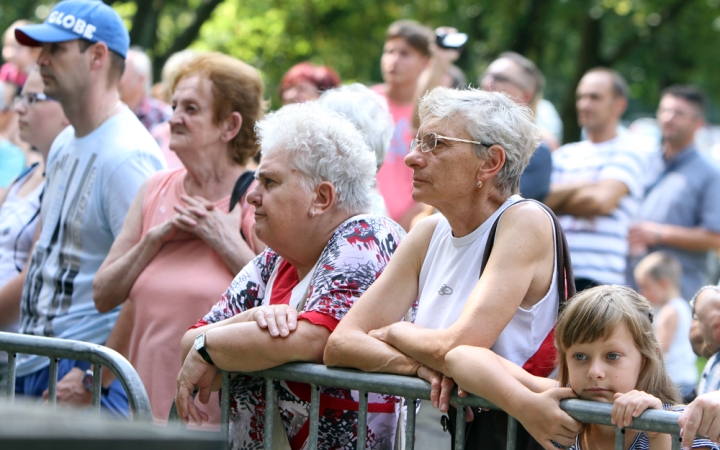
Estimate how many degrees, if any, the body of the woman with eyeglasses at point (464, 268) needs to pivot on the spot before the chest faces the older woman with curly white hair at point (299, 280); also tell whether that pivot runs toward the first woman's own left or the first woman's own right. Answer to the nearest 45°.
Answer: approximately 90° to the first woman's own right

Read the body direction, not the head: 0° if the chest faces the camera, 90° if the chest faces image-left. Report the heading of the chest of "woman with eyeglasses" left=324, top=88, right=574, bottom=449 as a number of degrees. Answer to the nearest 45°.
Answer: approximately 45°

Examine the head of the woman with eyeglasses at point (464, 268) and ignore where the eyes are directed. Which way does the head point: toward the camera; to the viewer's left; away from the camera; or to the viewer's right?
to the viewer's left

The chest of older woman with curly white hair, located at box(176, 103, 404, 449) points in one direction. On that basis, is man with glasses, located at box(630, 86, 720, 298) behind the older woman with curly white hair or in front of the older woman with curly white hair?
behind

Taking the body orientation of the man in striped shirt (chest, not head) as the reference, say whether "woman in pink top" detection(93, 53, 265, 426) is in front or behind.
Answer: in front

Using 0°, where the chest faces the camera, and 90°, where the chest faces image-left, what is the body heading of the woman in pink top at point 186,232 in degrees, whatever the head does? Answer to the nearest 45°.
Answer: approximately 45°

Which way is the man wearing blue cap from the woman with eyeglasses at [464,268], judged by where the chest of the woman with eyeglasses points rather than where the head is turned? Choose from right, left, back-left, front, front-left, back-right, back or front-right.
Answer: right

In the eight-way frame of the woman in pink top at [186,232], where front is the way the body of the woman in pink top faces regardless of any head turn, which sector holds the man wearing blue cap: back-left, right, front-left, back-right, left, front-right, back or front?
right

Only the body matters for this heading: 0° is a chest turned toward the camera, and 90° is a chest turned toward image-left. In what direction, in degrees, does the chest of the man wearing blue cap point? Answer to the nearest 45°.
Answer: approximately 45°

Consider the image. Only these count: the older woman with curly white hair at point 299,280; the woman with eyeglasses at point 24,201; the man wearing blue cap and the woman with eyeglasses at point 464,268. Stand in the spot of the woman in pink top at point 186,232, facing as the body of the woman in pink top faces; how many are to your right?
2

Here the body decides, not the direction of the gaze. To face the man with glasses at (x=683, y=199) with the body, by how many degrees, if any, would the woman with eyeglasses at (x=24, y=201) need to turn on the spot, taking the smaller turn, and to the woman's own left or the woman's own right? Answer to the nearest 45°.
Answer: approximately 135° to the woman's own left

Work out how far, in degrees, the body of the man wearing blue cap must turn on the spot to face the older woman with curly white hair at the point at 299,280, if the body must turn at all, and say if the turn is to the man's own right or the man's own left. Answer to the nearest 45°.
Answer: approximately 90° to the man's own left

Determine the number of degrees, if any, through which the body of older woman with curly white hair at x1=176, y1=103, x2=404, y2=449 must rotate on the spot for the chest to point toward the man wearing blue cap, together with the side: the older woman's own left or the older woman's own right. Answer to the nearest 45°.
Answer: approximately 90° to the older woman's own right

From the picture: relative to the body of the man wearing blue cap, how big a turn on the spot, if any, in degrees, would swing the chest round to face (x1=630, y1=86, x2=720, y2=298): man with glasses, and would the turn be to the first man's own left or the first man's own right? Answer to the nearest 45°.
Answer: approximately 135° to the first man's own left

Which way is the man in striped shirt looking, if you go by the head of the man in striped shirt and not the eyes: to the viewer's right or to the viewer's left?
to the viewer's left
